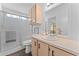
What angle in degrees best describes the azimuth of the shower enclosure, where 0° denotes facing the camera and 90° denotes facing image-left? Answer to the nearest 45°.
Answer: approximately 315°

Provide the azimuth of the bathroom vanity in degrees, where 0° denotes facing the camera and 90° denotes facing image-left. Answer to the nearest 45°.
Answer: approximately 45°

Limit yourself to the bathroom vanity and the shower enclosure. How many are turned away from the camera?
0
